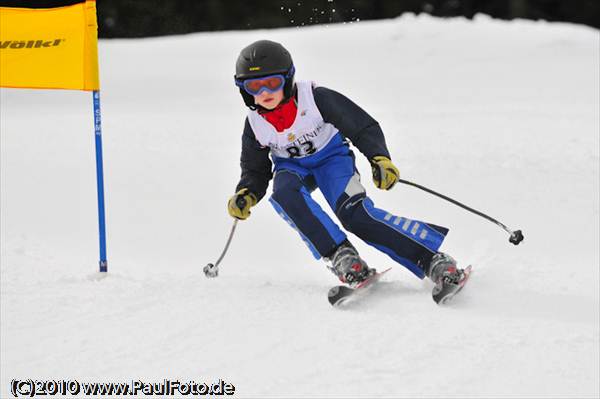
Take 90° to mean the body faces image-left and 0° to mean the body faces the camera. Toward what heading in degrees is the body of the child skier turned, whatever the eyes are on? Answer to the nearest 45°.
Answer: approximately 0°

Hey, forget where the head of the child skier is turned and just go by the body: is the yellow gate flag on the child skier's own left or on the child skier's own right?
on the child skier's own right

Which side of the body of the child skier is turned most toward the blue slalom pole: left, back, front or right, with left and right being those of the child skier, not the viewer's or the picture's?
right
